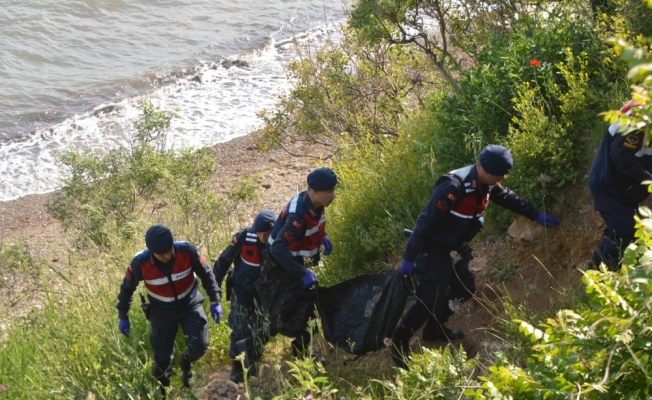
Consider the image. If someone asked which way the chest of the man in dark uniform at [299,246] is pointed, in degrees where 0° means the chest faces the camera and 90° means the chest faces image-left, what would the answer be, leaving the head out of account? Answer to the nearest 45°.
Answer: approximately 315°

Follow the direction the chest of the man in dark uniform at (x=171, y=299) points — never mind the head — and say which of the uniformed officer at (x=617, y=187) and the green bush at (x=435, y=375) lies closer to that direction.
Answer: the green bush

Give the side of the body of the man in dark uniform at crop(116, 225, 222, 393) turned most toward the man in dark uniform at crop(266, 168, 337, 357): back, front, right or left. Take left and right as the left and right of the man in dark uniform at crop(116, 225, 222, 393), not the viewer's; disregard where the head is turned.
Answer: left

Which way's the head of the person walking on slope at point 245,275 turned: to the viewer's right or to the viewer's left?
to the viewer's right

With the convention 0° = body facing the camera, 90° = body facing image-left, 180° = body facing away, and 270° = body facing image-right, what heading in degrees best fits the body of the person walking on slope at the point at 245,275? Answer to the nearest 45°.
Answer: approximately 315°

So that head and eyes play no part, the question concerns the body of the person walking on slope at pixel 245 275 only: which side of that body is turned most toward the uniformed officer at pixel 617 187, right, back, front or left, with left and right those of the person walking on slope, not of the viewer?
front

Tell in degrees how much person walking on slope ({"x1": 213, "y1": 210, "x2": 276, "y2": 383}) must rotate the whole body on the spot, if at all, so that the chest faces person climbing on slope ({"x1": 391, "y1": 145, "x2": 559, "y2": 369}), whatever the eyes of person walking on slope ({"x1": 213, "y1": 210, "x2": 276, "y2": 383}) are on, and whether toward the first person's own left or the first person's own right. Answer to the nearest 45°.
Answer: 0° — they already face them

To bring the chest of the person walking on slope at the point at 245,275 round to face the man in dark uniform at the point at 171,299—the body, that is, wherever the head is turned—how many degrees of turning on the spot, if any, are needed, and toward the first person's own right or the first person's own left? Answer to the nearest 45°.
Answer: approximately 135° to the first person's own right

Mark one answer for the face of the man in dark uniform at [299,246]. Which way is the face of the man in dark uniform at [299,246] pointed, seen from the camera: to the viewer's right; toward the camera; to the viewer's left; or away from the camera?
to the viewer's right

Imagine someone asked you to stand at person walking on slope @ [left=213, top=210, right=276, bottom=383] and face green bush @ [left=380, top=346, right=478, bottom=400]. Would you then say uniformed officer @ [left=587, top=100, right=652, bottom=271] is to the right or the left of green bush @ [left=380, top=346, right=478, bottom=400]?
left

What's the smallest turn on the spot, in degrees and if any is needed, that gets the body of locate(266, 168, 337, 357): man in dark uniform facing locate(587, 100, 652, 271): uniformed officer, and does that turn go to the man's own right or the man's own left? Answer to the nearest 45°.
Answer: approximately 45° to the man's own left

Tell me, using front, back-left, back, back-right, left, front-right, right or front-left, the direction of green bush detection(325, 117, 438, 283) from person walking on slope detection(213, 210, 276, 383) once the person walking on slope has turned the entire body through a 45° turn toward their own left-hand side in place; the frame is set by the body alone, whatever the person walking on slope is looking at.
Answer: front-left
